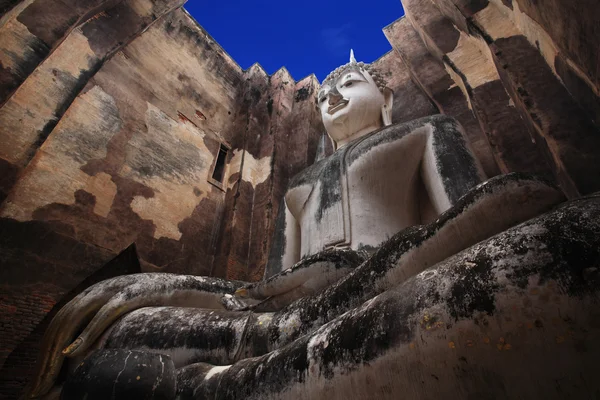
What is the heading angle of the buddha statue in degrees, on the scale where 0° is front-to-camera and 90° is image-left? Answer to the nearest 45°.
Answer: approximately 45°
